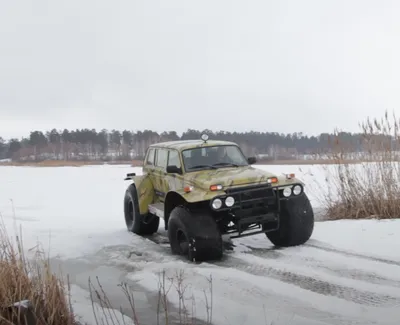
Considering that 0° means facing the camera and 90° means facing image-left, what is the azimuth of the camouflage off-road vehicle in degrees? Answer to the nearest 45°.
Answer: approximately 315°

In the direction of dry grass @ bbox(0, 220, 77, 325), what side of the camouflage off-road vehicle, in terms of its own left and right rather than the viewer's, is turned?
right
